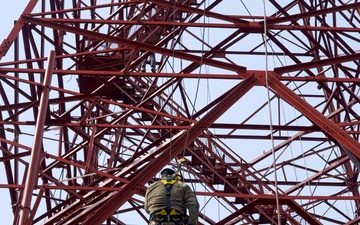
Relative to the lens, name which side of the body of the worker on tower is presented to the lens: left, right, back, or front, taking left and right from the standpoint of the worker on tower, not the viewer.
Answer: back
